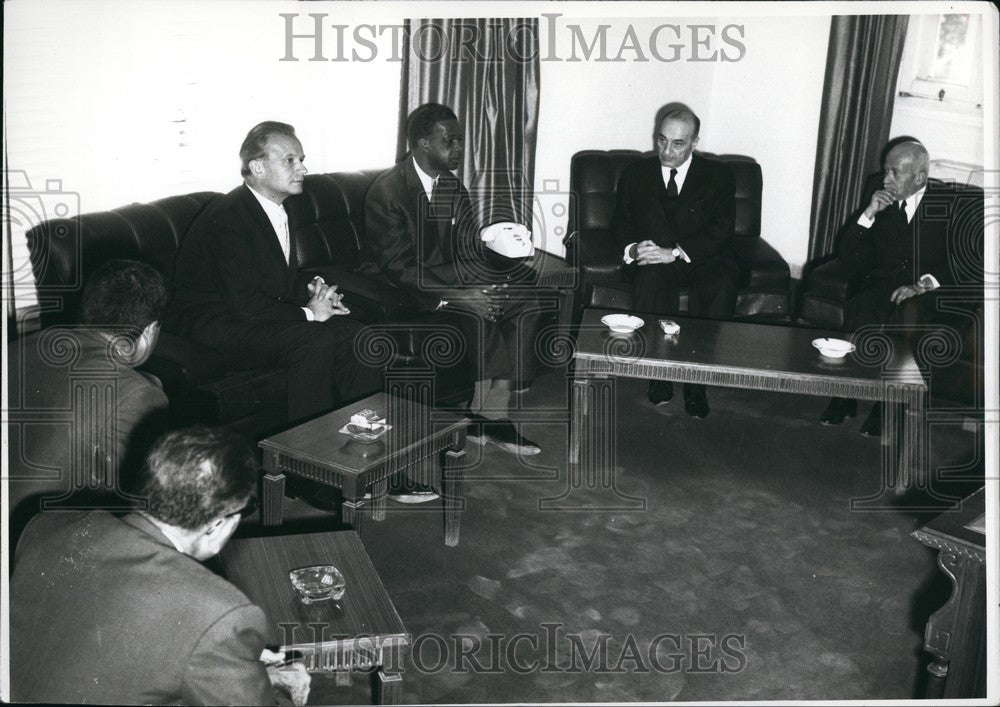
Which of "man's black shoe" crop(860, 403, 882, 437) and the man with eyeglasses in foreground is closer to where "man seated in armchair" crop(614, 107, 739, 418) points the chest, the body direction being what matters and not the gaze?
the man with eyeglasses in foreground

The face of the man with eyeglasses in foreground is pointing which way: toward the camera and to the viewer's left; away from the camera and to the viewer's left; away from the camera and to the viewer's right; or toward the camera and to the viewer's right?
away from the camera and to the viewer's right

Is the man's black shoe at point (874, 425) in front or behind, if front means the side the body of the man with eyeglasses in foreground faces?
in front

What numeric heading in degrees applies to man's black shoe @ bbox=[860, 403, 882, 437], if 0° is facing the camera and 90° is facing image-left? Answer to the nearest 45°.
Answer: approximately 45°

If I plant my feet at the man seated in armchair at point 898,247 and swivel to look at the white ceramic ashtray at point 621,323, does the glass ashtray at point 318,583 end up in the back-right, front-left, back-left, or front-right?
front-left

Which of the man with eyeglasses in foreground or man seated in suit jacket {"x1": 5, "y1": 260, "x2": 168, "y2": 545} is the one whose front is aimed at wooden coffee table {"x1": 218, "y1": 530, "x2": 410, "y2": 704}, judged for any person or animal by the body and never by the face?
the man with eyeglasses in foreground

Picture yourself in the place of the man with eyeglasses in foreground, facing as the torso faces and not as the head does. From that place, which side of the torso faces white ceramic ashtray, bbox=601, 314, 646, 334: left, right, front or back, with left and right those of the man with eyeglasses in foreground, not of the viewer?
front

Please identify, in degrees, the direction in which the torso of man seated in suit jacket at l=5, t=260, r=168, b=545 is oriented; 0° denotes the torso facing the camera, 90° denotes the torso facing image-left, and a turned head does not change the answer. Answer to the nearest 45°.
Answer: approximately 225°

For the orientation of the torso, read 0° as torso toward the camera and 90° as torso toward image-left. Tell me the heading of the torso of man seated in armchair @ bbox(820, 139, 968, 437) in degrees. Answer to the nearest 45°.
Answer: approximately 45°

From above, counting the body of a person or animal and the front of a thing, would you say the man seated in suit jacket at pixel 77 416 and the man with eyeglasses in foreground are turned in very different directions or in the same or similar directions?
same or similar directions

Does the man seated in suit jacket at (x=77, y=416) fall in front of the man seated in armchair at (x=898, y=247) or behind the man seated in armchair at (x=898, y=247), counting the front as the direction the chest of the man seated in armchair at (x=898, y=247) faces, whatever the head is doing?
in front

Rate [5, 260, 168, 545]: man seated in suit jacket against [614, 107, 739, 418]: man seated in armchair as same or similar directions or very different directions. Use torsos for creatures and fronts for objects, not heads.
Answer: very different directions

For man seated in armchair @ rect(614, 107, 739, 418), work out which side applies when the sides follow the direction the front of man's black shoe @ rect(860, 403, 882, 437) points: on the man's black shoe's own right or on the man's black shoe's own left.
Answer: on the man's black shoe's own right

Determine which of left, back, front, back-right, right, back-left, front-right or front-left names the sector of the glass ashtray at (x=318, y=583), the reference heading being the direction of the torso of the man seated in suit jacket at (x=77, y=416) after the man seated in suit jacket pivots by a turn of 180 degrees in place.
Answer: left

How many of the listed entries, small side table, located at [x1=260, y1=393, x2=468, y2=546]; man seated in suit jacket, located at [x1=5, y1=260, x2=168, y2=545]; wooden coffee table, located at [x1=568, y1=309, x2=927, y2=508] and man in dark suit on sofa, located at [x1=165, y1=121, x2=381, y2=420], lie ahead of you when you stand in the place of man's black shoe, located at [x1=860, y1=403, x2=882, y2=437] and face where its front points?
4

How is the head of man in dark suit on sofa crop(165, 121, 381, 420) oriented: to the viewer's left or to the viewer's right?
to the viewer's right

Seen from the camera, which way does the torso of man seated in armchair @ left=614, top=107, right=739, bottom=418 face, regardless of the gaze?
toward the camera

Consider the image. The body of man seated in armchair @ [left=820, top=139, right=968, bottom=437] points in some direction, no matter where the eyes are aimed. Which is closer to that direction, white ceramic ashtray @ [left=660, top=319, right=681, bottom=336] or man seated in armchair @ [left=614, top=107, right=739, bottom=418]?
the white ceramic ashtray

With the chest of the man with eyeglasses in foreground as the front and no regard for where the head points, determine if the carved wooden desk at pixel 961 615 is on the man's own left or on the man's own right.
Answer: on the man's own right

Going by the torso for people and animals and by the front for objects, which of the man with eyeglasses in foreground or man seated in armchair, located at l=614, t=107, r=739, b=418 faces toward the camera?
the man seated in armchair
